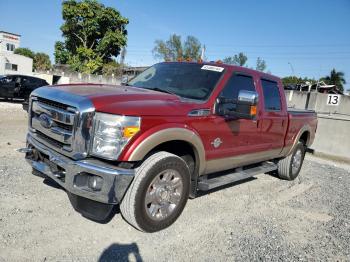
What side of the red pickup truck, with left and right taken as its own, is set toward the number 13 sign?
back

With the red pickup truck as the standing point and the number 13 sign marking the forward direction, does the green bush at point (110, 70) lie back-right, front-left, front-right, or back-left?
front-left

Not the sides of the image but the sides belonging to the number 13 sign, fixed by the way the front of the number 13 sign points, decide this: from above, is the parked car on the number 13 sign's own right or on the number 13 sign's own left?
on the number 13 sign's own right

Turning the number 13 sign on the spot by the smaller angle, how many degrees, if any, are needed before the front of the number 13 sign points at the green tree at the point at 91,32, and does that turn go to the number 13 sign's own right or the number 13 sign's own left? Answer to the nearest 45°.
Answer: approximately 135° to the number 13 sign's own right

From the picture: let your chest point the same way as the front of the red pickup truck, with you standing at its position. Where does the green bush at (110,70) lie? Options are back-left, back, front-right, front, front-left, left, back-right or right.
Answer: back-right

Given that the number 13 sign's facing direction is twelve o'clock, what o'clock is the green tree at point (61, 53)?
The green tree is roughly at 4 o'clock from the number 13 sign.

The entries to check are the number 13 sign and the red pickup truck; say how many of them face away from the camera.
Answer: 0

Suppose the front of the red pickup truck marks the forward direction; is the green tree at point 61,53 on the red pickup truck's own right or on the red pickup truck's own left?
on the red pickup truck's own right

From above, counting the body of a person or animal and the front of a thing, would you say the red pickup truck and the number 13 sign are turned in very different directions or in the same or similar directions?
same or similar directions

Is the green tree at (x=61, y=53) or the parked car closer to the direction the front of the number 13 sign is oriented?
the parked car

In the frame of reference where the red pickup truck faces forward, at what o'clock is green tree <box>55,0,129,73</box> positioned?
The green tree is roughly at 4 o'clock from the red pickup truck.

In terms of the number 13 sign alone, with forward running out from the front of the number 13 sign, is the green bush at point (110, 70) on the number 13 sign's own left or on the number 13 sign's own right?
on the number 13 sign's own right

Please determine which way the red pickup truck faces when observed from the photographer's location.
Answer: facing the viewer and to the left of the viewer

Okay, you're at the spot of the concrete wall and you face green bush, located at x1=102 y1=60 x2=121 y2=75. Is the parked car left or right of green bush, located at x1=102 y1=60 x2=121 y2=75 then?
left

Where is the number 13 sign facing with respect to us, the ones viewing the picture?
facing the viewer
